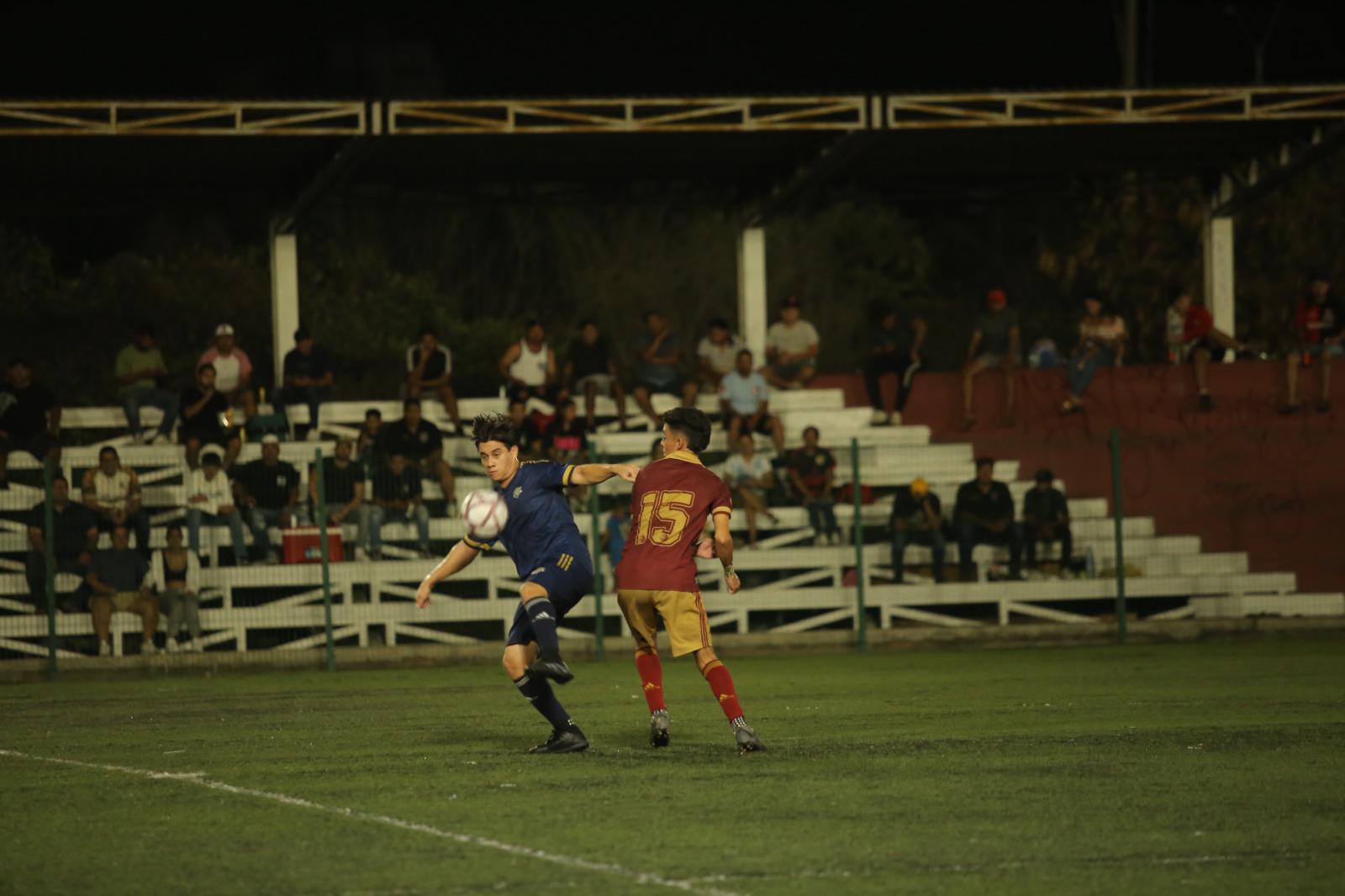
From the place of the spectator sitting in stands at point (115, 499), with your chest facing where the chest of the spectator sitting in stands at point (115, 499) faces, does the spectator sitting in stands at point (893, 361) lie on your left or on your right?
on your left

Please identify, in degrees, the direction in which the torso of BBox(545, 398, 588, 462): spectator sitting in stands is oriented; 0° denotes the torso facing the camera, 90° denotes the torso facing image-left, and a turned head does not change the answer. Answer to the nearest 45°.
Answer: approximately 0°

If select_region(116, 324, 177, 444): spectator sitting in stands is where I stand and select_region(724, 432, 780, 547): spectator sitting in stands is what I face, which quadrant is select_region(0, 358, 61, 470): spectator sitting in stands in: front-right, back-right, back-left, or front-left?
back-right

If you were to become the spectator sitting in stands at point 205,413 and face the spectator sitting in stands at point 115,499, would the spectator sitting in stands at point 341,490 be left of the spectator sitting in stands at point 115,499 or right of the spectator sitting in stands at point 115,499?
left

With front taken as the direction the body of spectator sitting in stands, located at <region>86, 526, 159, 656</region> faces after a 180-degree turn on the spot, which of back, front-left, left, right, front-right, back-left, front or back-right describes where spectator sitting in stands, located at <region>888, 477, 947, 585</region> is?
right

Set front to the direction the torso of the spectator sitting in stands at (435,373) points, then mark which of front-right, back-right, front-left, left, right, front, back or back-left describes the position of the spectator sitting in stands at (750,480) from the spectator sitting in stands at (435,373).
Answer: front-left

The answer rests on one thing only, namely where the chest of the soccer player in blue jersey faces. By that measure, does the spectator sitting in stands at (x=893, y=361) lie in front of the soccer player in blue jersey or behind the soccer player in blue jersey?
behind

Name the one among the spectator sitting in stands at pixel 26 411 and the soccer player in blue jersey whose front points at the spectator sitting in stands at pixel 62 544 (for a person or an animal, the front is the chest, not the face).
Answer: the spectator sitting in stands at pixel 26 411

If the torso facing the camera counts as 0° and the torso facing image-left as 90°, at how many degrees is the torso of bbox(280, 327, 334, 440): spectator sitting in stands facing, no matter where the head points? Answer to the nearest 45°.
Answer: approximately 0°

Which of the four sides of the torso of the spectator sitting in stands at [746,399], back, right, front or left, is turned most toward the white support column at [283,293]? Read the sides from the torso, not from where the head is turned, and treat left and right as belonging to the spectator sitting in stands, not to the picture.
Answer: right
